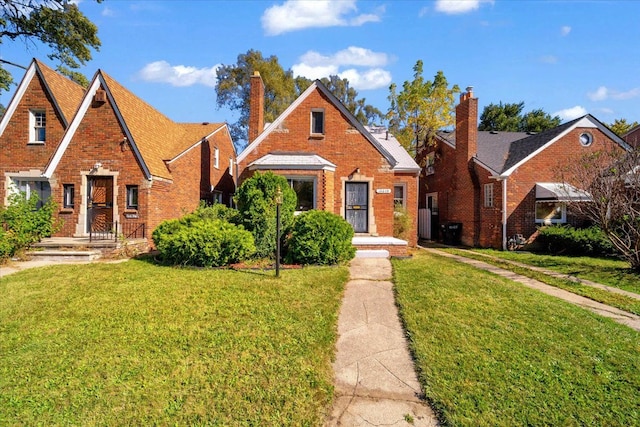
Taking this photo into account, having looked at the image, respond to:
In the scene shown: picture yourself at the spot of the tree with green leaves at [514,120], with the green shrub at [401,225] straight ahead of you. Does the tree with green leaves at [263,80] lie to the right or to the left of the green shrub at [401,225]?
right

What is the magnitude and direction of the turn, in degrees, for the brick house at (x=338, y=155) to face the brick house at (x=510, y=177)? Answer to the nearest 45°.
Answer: approximately 90° to its left

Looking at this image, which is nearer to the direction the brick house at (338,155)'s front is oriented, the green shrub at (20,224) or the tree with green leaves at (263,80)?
the green shrub

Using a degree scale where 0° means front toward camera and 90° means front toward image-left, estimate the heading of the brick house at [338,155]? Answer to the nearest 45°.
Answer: approximately 0°

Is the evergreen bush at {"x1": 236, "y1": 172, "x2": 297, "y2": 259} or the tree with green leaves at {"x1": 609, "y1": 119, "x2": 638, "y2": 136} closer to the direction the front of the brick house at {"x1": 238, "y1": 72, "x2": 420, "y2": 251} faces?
the evergreen bush

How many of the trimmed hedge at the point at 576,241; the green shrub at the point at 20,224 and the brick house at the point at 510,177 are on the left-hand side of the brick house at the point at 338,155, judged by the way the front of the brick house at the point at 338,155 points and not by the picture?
2

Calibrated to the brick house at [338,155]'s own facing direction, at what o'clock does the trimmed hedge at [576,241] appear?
The trimmed hedge is roughly at 9 o'clock from the brick house.

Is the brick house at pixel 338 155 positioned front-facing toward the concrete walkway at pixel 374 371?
yes

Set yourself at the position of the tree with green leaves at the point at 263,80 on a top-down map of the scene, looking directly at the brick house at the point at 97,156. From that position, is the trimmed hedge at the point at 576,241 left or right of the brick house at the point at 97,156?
left

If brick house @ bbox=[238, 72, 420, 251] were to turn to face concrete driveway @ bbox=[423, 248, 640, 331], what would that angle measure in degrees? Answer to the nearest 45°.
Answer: approximately 45° to its left

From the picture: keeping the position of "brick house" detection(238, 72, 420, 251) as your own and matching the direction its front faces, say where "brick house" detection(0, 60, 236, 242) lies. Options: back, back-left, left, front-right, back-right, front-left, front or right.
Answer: right

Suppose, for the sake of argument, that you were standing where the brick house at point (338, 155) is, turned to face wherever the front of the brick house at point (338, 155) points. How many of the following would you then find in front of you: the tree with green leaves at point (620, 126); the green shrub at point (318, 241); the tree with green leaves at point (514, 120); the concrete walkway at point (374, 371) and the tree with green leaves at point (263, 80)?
2

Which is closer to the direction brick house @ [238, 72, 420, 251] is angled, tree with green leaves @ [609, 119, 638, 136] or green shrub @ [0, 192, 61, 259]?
the green shrub

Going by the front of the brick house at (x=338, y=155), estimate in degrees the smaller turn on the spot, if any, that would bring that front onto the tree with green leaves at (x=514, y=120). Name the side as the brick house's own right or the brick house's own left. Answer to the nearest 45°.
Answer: approximately 135° to the brick house's own left

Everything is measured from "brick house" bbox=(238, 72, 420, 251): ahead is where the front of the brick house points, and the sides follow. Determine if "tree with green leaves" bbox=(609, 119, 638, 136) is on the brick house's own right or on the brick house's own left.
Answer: on the brick house's own left
